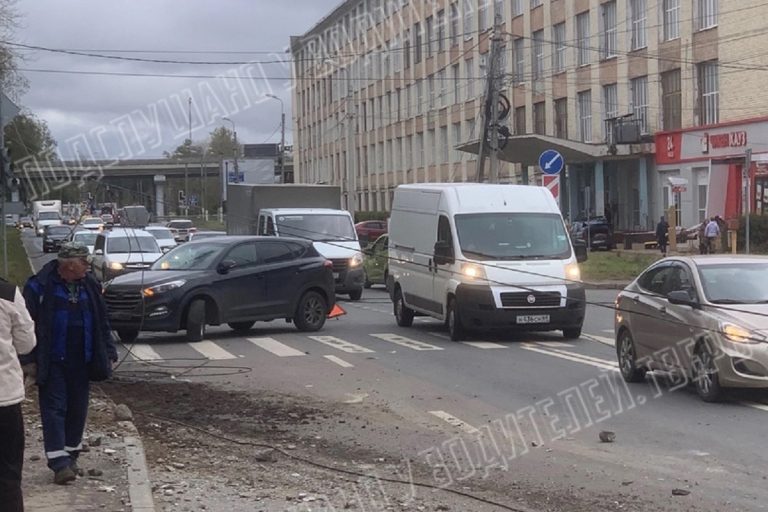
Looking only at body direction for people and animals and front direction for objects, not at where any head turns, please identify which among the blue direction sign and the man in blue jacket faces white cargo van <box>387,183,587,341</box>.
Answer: the blue direction sign

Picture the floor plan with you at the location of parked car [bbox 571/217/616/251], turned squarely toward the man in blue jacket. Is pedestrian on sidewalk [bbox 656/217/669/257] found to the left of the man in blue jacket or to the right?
left

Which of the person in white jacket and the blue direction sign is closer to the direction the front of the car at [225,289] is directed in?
the person in white jacket

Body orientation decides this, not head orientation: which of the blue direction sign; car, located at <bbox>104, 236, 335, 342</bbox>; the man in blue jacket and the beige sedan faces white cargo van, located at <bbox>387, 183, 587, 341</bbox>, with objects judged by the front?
the blue direction sign

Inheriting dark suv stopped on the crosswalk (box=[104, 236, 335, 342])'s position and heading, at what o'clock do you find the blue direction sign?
The blue direction sign is roughly at 6 o'clock from the dark suv stopped on the crosswalk.

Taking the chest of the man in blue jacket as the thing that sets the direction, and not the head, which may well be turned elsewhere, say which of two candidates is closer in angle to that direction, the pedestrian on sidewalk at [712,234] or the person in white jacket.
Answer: the person in white jacket

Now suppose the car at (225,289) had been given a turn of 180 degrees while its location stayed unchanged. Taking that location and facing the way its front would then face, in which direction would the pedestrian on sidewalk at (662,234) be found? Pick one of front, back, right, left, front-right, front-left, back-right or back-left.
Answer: front

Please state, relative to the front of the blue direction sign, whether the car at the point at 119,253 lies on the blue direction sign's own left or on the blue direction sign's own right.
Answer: on the blue direction sign's own right

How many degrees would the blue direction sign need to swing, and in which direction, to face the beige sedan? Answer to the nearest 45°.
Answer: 0° — it already faces it

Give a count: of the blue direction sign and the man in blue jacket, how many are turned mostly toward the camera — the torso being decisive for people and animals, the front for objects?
2

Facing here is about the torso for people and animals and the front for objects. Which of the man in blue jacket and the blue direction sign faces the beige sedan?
the blue direction sign

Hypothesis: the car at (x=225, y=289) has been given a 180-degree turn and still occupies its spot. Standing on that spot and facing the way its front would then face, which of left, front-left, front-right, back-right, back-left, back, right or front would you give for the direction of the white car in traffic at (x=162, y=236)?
front-left

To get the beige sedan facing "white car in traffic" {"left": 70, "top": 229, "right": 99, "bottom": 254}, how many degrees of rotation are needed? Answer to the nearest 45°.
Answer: approximately 180°
